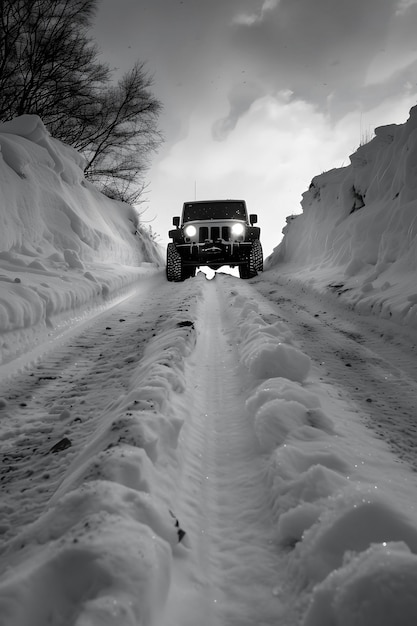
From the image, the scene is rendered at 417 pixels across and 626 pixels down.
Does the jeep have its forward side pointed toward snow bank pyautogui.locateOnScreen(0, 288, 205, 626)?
yes

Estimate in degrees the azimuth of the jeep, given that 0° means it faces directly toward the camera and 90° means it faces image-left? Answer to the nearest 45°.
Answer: approximately 0°

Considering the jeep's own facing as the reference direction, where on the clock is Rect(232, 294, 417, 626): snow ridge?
The snow ridge is roughly at 12 o'clock from the jeep.
